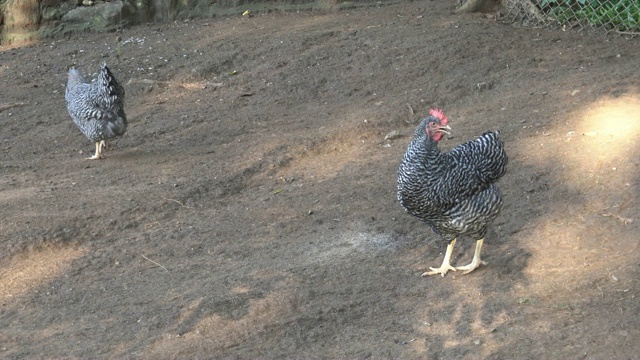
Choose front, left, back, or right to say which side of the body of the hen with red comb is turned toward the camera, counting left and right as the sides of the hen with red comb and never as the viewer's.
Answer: left

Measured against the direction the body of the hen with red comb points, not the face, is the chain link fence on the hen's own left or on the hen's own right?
on the hen's own right
